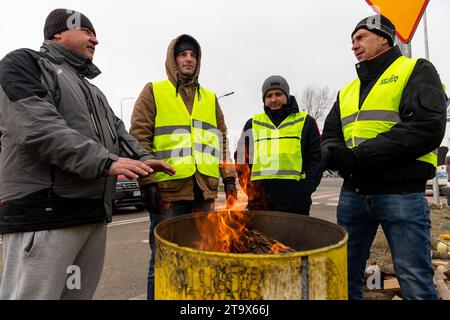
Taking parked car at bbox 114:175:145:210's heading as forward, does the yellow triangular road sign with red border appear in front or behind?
in front

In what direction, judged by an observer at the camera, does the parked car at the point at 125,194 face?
facing the viewer

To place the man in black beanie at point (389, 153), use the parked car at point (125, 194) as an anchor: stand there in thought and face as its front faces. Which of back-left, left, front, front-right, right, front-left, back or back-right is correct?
front

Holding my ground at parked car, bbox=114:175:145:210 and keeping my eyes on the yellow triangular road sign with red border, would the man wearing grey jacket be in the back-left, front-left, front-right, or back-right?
front-right

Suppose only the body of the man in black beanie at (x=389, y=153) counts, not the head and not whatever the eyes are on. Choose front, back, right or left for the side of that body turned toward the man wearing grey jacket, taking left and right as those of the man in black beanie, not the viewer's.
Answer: front

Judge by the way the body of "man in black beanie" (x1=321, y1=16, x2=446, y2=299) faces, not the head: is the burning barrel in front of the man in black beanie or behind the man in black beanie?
in front

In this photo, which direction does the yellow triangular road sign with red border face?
toward the camera

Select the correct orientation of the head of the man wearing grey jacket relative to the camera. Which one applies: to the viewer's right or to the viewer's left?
to the viewer's right

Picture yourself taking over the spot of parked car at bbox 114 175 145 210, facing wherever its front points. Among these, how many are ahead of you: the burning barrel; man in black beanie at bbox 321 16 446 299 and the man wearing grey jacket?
3

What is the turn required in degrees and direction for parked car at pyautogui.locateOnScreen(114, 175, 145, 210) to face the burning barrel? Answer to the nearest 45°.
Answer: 0° — it already faces it
